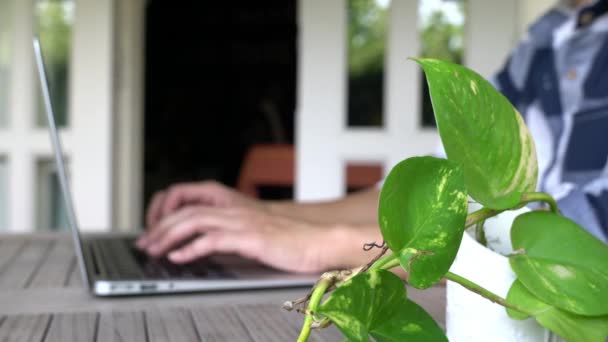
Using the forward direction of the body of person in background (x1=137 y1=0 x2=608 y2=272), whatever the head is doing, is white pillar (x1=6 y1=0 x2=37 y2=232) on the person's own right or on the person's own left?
on the person's own right

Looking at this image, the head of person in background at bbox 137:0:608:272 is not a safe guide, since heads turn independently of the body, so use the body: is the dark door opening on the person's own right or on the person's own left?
on the person's own right

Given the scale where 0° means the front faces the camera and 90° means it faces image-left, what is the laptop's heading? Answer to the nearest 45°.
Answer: approximately 270°

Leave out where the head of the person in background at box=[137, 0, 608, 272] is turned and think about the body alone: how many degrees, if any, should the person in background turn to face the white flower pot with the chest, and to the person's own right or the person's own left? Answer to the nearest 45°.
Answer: approximately 45° to the person's own left

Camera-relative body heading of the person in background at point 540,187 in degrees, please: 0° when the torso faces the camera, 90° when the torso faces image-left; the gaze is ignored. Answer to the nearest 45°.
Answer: approximately 45°
